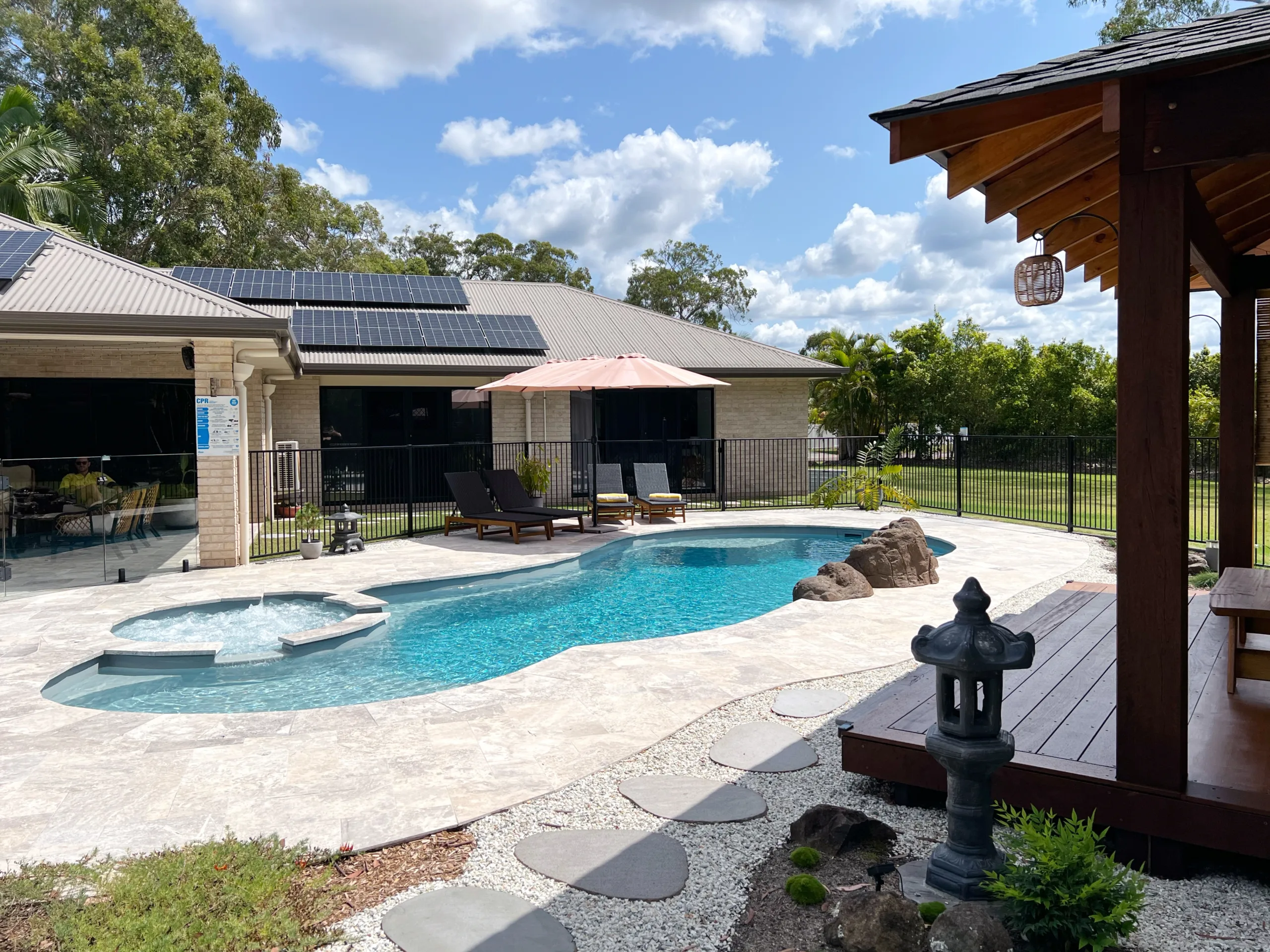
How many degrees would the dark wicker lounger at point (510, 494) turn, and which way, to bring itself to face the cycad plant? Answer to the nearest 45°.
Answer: approximately 45° to its left

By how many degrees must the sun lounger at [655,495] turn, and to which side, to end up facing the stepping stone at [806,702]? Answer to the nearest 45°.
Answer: approximately 45° to its right

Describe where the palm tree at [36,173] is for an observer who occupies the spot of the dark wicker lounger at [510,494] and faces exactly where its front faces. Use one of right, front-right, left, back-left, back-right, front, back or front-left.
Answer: back

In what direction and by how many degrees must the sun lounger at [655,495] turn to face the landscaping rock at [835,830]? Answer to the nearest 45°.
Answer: approximately 45° to its right

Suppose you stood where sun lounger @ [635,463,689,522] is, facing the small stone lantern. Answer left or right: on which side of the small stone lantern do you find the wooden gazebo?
left

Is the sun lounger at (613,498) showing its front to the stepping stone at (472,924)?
yes

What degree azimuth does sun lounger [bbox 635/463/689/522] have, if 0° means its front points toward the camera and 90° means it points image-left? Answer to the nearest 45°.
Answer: approximately 315°

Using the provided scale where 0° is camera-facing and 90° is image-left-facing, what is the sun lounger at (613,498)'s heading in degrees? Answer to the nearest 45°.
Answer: approximately 0°

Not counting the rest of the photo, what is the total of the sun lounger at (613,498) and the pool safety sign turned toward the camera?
2
